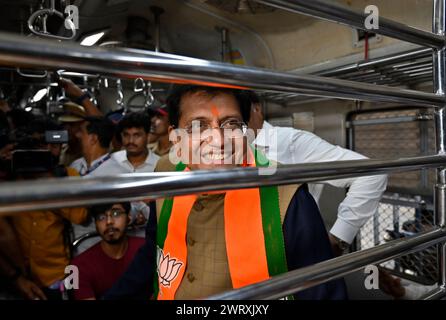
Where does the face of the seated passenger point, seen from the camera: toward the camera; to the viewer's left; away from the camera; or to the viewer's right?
toward the camera

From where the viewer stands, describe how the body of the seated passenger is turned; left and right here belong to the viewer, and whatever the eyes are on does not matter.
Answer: facing the viewer

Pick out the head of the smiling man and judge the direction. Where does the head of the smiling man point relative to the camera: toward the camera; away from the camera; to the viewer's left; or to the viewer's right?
toward the camera

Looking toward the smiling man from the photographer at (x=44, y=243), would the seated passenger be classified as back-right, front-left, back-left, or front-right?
front-left

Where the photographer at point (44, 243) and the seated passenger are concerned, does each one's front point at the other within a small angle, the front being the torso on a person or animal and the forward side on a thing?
no

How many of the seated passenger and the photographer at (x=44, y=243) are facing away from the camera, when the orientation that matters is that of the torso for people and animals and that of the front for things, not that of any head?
0

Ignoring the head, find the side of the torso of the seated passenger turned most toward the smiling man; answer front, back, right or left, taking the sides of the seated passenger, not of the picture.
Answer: front

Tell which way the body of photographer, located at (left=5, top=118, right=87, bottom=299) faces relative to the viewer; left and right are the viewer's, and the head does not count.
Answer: facing the viewer and to the right of the viewer
